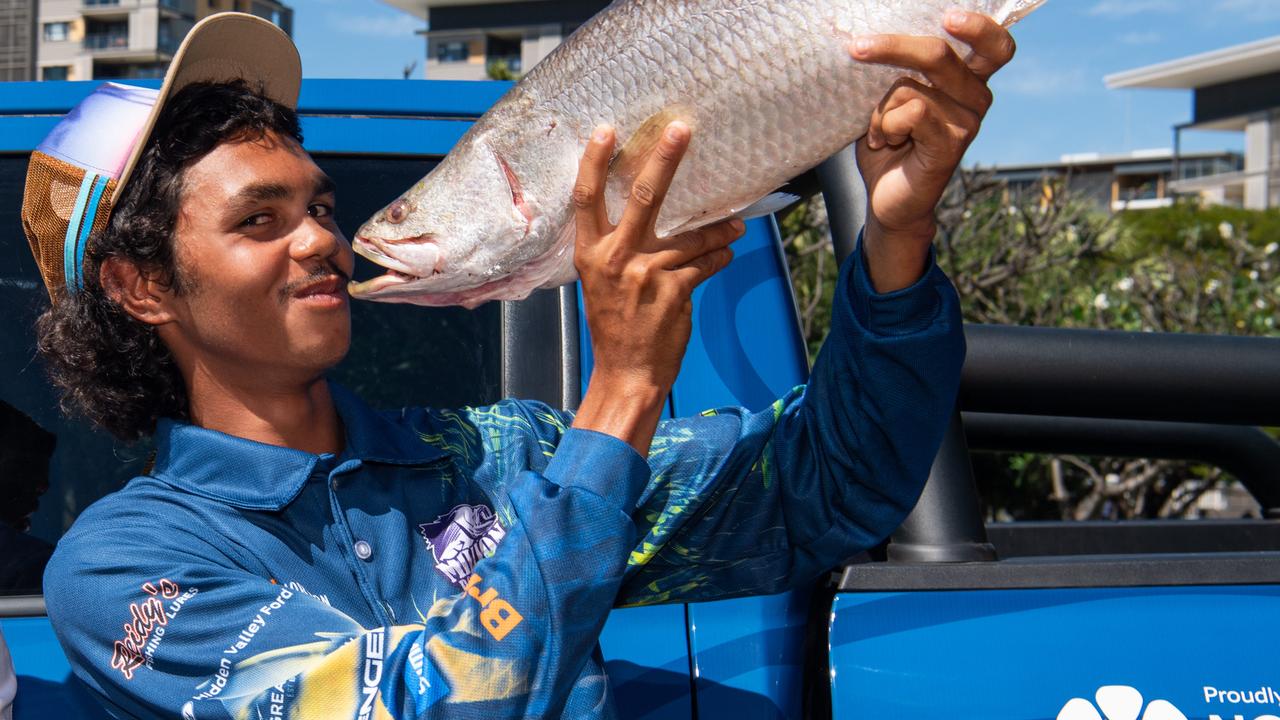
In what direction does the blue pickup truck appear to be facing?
to the viewer's left

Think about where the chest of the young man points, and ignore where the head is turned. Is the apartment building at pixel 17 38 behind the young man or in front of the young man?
behind

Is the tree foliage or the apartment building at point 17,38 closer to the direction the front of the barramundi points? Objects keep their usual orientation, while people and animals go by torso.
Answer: the apartment building

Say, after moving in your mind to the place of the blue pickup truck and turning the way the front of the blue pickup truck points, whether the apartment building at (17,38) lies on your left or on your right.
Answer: on your right

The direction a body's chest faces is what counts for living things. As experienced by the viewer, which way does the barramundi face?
facing to the left of the viewer

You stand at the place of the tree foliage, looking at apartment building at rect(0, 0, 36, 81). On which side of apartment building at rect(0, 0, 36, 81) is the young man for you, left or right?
left

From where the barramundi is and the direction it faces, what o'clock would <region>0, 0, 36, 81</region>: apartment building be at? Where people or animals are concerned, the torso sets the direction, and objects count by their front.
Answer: The apartment building is roughly at 2 o'clock from the barramundi.

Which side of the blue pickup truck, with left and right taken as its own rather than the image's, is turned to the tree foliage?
right

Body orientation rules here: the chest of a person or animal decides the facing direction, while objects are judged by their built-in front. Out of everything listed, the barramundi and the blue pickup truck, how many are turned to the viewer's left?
2
